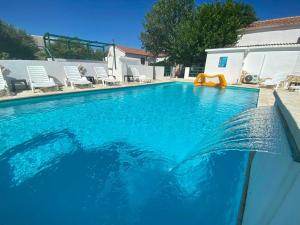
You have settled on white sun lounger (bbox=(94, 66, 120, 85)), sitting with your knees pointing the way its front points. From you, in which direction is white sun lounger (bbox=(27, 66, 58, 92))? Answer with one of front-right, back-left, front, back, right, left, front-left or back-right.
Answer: right

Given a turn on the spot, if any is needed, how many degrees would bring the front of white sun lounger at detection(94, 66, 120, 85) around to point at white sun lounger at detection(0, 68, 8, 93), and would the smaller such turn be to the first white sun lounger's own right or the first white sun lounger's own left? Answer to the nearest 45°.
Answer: approximately 90° to the first white sun lounger's own right

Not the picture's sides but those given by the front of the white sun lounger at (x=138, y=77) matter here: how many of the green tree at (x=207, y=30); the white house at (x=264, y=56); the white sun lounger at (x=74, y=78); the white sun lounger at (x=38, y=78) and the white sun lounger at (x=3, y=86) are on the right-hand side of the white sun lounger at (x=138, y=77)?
3

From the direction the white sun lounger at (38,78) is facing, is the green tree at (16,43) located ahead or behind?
behind

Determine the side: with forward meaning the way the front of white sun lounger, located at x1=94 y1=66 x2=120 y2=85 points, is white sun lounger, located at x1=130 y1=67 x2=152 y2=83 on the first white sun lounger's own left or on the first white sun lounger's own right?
on the first white sun lounger's own left

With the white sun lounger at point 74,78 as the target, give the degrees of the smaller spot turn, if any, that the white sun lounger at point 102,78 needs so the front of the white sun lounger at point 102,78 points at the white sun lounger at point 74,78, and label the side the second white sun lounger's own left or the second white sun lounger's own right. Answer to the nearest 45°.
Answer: approximately 90° to the second white sun lounger's own right

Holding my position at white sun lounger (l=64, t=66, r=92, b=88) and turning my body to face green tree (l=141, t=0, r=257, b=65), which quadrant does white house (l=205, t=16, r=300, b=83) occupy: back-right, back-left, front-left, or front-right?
front-right

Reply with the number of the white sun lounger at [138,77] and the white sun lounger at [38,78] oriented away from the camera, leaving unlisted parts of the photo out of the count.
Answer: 0

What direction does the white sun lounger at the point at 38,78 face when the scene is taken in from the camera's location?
facing the viewer and to the right of the viewer

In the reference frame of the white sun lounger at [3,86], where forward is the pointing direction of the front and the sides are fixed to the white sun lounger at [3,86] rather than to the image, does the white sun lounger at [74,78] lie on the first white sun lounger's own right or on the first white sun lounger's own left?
on the first white sun lounger's own left

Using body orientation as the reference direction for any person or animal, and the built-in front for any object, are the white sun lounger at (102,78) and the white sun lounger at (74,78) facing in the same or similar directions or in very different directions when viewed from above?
same or similar directions

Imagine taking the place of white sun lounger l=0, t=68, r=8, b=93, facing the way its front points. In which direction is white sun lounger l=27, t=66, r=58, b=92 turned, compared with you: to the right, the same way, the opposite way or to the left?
the same way
